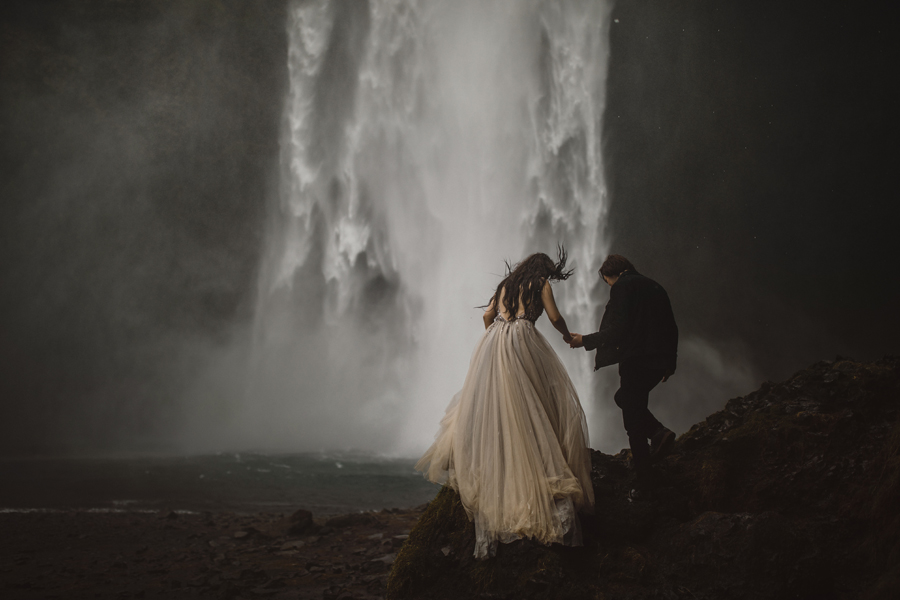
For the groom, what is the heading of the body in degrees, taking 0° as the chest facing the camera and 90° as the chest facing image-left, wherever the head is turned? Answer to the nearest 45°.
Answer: approximately 135°

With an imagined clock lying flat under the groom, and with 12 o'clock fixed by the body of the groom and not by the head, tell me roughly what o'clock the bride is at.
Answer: The bride is roughly at 10 o'clock from the groom.

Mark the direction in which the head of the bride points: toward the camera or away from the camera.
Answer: away from the camera
